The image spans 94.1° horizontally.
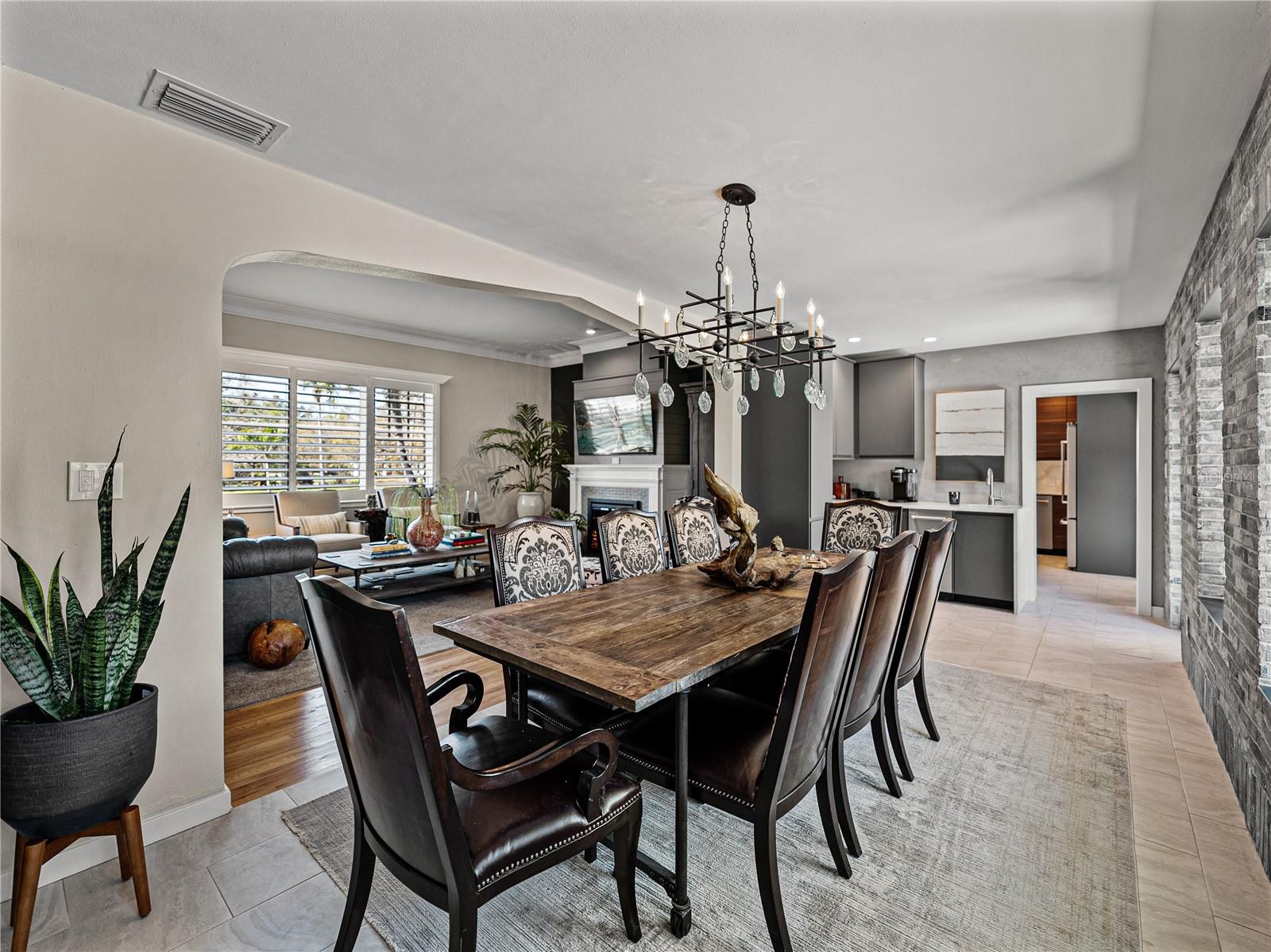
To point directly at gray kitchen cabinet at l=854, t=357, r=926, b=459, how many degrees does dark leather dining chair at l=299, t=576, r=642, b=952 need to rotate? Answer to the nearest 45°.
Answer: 0° — it already faces it

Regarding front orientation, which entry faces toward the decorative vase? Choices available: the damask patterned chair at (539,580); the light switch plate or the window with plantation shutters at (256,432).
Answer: the window with plantation shutters

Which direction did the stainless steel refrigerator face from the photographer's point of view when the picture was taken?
facing to the left of the viewer

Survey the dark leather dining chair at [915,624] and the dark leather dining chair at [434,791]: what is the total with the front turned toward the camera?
0

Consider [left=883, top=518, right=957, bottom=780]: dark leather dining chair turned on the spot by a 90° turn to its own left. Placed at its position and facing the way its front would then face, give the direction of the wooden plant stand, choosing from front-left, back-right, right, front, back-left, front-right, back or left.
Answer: front-right

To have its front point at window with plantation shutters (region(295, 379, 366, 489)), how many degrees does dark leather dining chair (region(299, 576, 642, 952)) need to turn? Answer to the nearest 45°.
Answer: approximately 45° to its left

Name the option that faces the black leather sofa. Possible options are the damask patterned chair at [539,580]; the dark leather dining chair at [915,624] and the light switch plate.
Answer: the dark leather dining chair

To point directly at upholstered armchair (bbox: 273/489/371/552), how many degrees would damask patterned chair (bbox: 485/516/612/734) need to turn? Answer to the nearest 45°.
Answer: approximately 180°

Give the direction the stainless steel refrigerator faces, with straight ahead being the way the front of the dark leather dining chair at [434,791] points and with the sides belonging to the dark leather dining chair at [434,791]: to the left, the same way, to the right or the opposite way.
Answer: to the left

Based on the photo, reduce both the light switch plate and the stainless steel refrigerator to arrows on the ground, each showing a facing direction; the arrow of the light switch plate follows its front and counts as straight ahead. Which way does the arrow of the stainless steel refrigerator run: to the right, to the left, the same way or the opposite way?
the opposite way

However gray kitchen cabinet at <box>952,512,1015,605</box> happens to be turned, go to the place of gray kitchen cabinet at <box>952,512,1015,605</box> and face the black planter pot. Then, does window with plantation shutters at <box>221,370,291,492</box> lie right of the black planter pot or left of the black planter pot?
right
